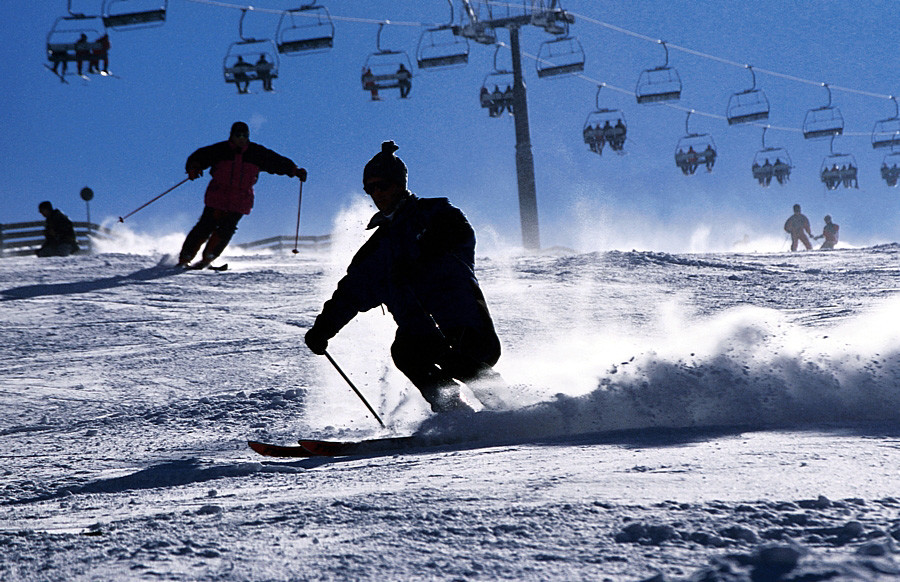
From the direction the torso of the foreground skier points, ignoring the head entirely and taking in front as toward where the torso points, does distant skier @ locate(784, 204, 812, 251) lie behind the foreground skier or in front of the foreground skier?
behind

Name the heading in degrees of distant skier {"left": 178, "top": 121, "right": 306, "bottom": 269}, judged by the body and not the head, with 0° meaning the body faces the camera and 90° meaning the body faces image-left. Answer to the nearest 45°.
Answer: approximately 0°

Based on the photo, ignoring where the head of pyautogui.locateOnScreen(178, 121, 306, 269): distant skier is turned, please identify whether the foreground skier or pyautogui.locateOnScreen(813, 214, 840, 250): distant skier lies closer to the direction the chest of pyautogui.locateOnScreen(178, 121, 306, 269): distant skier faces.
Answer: the foreground skier

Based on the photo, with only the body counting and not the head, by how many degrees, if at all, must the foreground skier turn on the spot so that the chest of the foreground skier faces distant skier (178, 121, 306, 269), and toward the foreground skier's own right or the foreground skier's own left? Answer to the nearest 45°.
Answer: approximately 135° to the foreground skier's own right

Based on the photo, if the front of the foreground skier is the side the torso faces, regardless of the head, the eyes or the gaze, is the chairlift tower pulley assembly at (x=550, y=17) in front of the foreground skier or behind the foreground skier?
behind

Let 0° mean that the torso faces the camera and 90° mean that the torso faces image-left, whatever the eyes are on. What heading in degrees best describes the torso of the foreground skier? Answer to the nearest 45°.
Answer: approximately 45°
